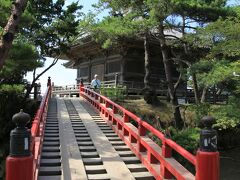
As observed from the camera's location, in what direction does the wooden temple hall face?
facing the viewer and to the left of the viewer

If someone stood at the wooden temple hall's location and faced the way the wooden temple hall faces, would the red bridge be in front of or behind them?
in front
